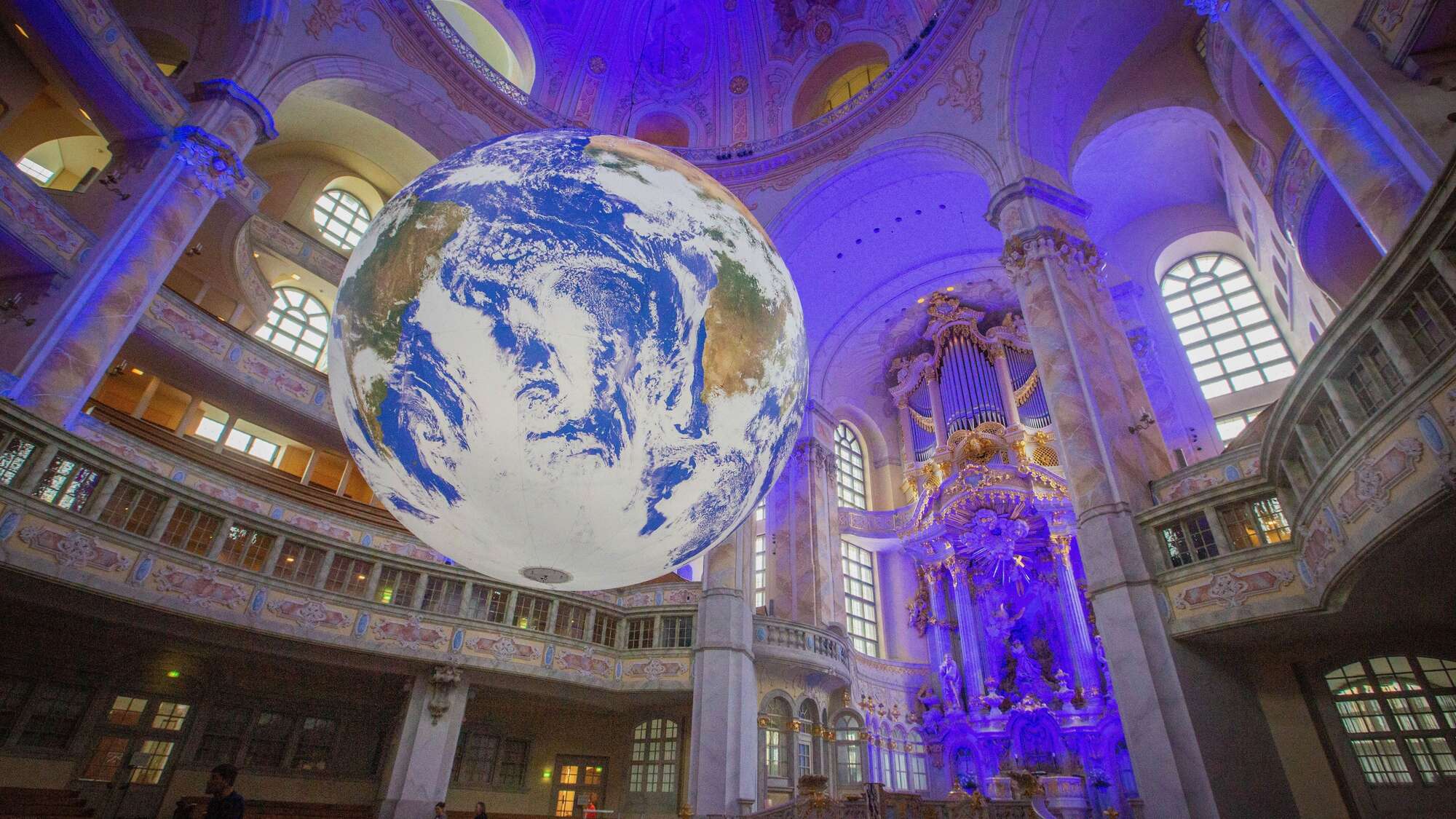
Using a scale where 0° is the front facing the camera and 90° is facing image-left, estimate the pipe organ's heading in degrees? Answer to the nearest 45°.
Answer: approximately 45°

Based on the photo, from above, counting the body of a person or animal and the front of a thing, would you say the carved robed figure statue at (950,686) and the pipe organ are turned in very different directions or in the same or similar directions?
same or similar directions

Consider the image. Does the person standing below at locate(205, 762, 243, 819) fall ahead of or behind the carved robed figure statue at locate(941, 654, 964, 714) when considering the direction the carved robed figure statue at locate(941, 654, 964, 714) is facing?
ahead

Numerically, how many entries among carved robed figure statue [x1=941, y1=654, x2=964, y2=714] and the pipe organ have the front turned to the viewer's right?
0

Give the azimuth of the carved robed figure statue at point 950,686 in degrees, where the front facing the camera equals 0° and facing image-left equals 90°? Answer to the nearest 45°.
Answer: approximately 45°
